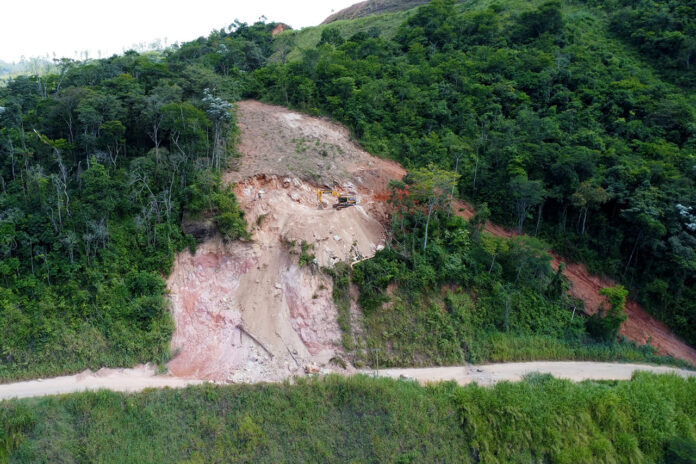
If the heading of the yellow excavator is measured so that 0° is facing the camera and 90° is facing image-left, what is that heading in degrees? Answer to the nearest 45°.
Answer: approximately 90°
